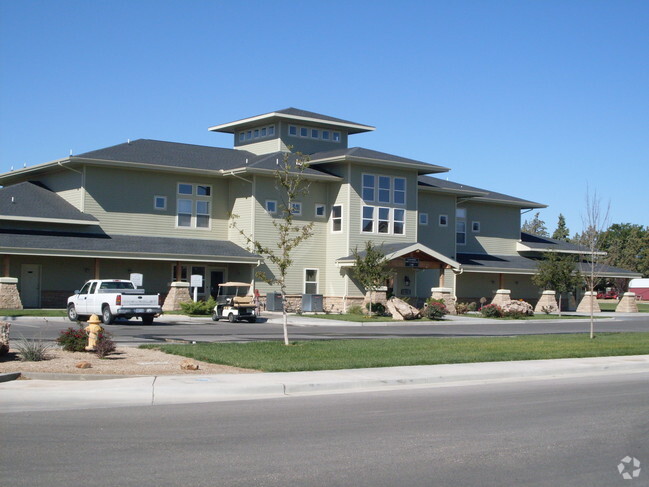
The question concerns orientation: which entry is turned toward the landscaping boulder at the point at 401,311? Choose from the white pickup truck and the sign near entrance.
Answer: the sign near entrance

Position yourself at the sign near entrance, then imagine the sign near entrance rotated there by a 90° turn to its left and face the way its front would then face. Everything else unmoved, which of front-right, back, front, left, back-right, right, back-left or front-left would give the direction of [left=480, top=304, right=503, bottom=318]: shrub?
front

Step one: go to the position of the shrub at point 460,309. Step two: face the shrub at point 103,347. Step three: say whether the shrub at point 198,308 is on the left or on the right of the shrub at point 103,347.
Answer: right

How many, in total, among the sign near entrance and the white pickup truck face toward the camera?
1

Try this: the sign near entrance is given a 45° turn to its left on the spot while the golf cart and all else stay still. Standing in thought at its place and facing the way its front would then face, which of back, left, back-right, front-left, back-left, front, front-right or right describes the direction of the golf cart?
right

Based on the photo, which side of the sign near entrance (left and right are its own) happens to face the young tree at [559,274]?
left

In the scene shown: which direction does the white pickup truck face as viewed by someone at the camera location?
facing away from the viewer and to the left of the viewer

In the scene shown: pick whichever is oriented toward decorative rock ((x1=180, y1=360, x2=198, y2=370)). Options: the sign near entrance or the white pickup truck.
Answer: the sign near entrance

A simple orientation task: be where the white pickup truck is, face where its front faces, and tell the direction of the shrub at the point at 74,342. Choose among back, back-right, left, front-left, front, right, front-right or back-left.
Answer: back-left

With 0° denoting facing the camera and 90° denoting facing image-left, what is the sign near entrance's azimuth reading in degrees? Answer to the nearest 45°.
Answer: approximately 0°

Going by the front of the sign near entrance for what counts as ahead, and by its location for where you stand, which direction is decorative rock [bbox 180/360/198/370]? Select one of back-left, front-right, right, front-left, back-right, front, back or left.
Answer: front

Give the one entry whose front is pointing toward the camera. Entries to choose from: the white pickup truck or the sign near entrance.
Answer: the sign near entrance

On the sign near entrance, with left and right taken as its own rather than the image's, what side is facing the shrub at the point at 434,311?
front
